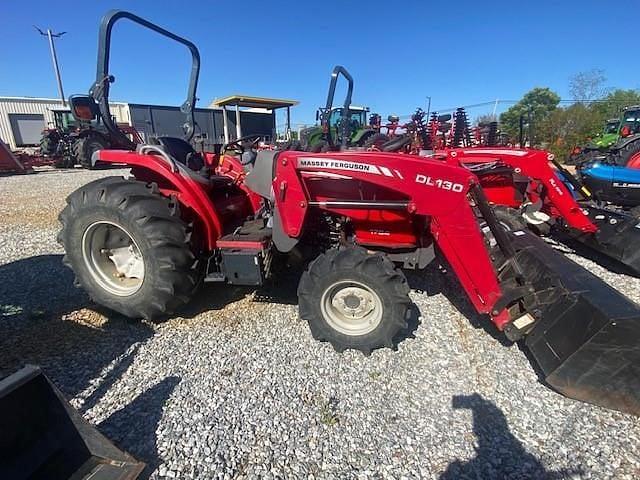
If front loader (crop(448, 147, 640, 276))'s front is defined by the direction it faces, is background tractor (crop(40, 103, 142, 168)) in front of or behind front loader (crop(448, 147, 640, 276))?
behind

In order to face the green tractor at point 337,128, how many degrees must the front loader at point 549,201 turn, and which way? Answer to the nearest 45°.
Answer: approximately 180°

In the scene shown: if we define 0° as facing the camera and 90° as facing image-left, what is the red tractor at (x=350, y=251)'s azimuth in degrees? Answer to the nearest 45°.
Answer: approximately 315°

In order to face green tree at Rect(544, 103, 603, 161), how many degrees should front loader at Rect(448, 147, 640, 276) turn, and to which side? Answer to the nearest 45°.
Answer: approximately 135° to its left

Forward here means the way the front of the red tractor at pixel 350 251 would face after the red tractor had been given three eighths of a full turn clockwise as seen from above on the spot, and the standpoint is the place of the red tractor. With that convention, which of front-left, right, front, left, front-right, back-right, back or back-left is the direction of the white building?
front-right

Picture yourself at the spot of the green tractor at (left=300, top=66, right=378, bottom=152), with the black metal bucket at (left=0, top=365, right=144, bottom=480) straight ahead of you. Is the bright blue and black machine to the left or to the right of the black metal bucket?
left

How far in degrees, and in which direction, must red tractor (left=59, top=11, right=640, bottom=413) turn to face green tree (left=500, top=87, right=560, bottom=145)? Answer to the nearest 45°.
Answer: approximately 90° to its left

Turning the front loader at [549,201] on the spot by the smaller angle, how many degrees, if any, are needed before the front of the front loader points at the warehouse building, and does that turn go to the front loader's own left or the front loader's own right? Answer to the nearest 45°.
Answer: approximately 180°

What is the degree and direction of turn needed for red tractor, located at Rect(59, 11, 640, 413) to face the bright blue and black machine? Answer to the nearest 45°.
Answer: approximately 90° to its left

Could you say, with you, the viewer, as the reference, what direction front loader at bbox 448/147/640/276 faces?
facing the viewer and to the right of the viewer

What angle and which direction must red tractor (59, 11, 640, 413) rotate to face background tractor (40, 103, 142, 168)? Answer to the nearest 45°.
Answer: approximately 180°

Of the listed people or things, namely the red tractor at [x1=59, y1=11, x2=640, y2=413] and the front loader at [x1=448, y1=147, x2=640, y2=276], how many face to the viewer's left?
0
